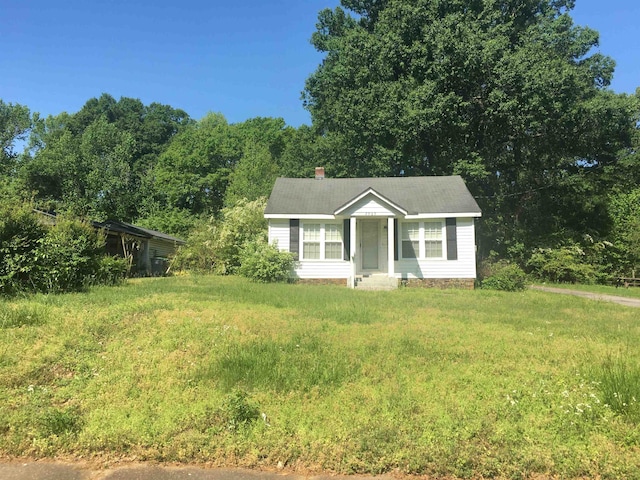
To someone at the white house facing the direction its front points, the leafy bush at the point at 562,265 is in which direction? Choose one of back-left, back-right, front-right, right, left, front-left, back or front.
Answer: back-left

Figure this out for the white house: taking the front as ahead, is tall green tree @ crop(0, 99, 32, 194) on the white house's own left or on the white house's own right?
on the white house's own right

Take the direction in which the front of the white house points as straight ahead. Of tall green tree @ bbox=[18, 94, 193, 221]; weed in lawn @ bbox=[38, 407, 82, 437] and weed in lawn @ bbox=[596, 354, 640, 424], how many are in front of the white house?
2

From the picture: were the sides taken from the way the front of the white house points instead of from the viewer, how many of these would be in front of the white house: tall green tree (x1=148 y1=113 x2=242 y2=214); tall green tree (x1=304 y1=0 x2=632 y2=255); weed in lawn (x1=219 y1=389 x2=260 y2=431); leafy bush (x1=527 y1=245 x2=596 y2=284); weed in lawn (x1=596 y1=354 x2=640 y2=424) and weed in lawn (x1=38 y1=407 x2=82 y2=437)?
3

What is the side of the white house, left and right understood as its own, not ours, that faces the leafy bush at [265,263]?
right

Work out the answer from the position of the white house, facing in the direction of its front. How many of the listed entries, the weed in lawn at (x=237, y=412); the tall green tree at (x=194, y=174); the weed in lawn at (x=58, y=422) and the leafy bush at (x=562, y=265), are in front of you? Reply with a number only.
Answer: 2

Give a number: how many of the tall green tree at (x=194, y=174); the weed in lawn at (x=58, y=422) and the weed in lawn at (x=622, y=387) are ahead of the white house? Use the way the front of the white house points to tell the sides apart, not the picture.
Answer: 2

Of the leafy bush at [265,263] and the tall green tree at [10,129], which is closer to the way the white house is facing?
the leafy bush

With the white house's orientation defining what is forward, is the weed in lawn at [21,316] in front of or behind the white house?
in front

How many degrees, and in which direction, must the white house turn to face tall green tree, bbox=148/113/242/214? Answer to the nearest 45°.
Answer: approximately 135° to its right

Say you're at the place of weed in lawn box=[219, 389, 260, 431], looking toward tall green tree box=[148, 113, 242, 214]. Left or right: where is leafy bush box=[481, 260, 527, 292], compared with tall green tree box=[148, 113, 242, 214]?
right

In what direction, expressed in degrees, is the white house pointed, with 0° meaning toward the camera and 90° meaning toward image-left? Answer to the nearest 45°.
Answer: approximately 0°

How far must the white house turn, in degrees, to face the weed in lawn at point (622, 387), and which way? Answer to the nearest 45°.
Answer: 0° — it already faces it

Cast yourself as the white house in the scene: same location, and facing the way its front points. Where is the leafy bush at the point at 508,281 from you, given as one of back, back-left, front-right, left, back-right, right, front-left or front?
left

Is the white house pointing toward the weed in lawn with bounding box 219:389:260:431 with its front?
yes
